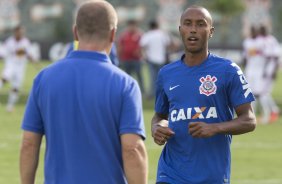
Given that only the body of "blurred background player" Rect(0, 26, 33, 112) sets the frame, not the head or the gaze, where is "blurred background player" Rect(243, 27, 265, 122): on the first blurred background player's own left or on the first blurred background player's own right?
on the first blurred background player's own left

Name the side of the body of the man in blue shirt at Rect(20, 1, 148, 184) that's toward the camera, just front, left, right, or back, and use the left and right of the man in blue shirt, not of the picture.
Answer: back

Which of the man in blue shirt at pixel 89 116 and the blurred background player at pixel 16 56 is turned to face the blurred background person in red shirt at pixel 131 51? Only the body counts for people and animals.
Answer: the man in blue shirt

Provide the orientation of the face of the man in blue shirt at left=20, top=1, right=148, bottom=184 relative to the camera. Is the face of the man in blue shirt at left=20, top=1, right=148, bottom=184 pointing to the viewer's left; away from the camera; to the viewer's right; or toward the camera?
away from the camera

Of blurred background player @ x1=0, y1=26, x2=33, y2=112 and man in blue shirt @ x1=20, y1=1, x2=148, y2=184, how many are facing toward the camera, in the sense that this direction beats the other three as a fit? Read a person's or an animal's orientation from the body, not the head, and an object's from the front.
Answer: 1

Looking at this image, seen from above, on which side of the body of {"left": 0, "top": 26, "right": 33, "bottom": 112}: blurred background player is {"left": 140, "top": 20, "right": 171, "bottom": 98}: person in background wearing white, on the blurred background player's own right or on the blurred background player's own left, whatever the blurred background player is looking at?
on the blurred background player's own left

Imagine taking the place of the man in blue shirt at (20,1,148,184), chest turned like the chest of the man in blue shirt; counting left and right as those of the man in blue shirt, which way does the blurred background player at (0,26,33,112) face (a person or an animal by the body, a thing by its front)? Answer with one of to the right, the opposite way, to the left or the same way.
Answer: the opposite way

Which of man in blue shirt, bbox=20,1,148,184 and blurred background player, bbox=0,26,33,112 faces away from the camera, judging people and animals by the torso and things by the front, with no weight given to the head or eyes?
the man in blue shirt
